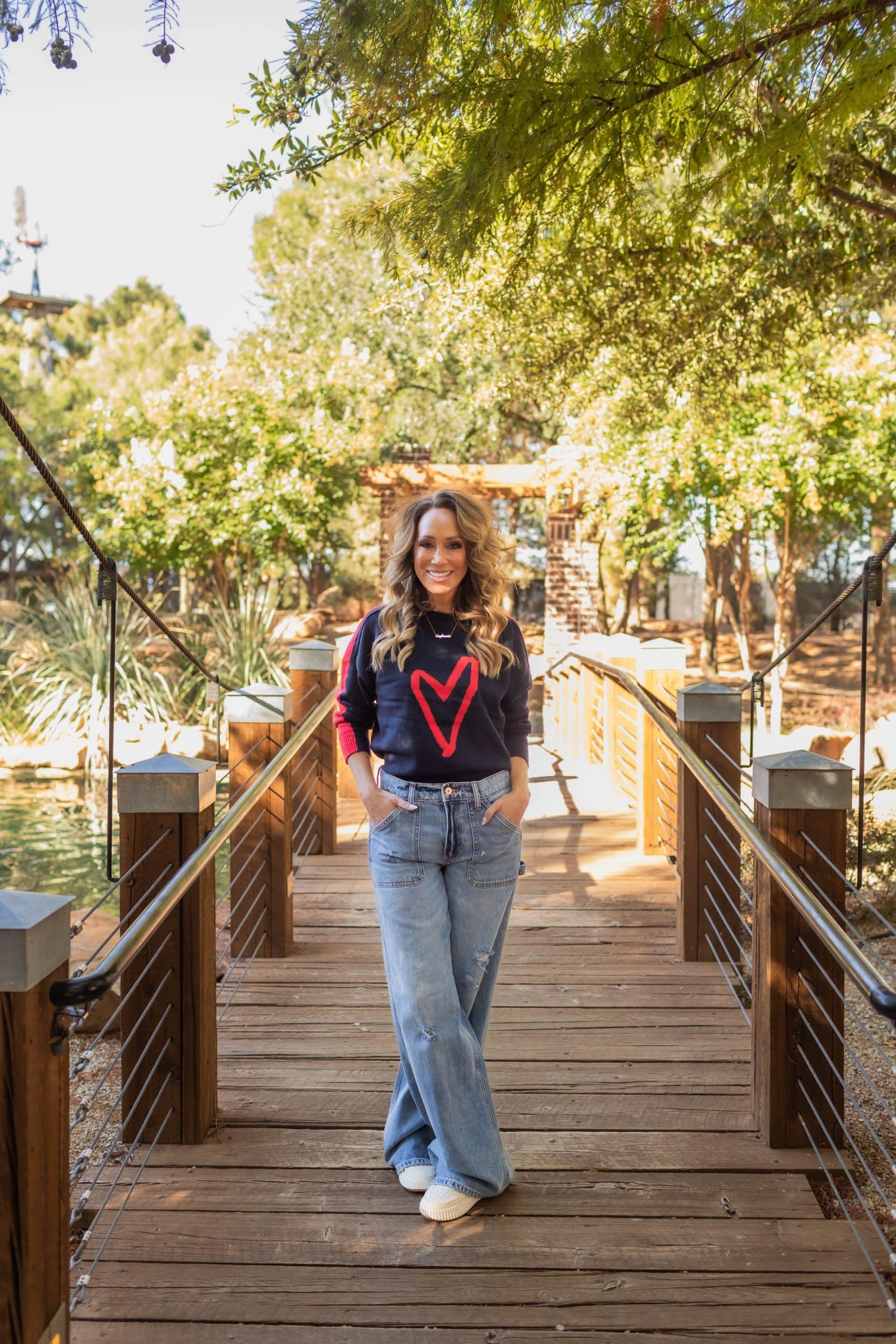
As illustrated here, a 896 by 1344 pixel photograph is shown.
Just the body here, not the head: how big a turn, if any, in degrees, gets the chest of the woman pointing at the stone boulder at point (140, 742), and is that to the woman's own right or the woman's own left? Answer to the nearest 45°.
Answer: approximately 180°

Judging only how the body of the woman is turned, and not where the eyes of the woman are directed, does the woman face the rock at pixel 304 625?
no

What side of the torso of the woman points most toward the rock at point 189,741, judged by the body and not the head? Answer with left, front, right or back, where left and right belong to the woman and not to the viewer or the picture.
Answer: back

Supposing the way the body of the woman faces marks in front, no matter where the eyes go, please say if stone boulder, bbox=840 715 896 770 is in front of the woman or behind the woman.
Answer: behind

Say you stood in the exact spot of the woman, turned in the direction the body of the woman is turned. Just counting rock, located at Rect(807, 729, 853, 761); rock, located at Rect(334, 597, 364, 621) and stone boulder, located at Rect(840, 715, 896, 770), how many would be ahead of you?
0

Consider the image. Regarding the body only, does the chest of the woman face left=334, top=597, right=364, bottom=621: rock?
no

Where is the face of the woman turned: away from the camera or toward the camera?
toward the camera

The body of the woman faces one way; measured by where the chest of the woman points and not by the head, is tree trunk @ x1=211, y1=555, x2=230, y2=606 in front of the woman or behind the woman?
behind

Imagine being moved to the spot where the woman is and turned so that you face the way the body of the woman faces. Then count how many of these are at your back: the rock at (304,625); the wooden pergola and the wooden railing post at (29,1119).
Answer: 2

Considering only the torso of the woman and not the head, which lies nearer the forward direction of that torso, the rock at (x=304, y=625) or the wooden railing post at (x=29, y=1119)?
the wooden railing post

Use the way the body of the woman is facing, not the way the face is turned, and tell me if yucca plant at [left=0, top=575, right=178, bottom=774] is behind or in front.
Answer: behind

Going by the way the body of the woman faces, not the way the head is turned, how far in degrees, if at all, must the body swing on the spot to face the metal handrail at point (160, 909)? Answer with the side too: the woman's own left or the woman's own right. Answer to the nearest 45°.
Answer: approximately 90° to the woman's own right

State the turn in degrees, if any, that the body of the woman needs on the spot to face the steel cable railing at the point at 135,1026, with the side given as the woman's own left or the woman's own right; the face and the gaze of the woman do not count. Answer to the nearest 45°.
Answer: approximately 90° to the woman's own right

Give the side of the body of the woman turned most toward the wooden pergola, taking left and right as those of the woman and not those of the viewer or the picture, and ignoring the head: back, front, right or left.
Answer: back

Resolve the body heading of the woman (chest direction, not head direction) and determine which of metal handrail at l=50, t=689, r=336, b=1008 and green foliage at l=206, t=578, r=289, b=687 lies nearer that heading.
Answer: the metal handrail

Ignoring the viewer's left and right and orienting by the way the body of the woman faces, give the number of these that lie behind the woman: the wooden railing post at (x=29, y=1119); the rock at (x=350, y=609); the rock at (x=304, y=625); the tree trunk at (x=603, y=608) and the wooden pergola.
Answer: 4

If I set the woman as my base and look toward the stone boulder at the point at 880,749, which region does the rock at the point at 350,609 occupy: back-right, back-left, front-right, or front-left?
front-left

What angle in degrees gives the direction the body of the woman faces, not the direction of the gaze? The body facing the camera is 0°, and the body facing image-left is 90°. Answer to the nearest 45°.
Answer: approximately 0°
